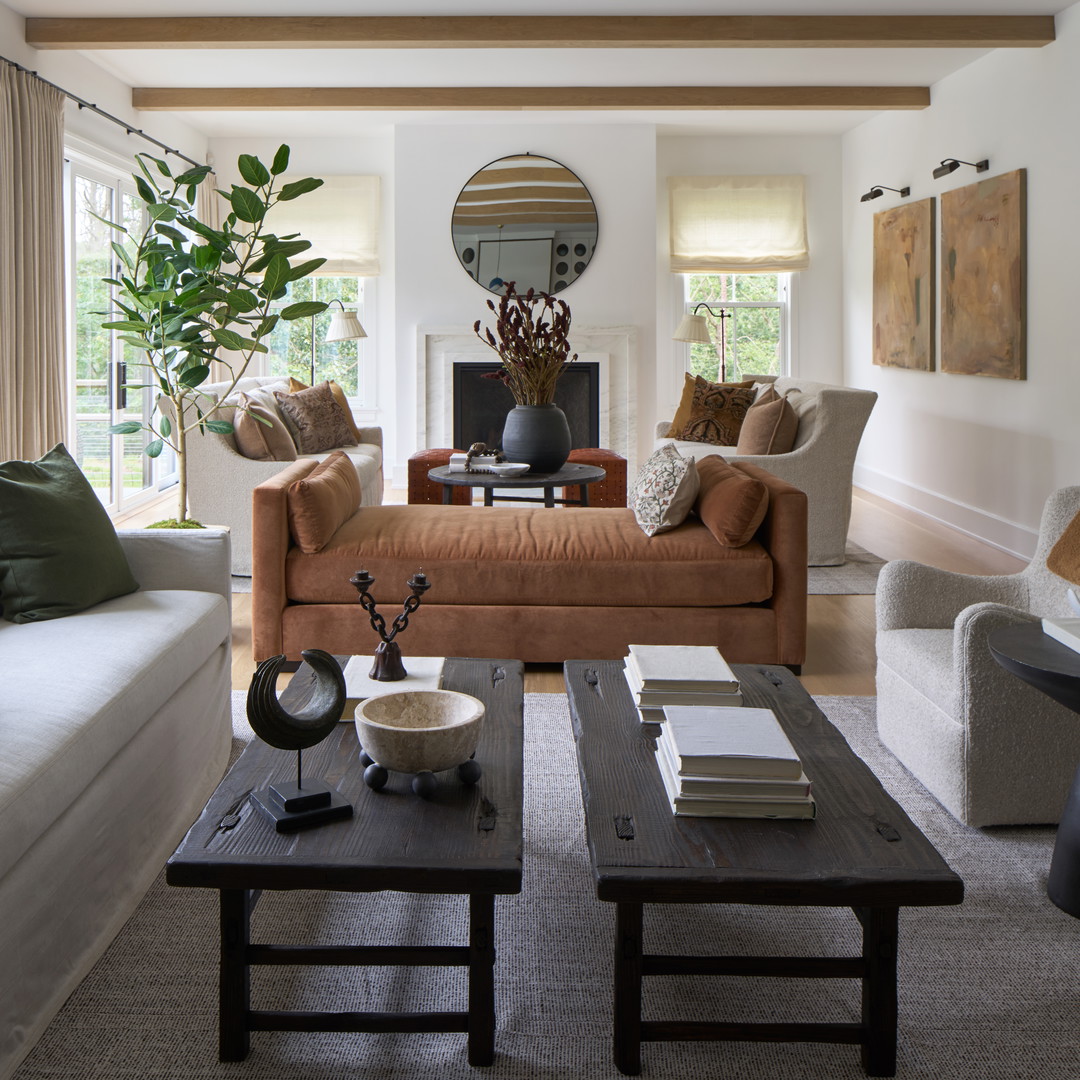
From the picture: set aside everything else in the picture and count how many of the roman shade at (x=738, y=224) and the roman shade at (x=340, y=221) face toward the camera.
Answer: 2

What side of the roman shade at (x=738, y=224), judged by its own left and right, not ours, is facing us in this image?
front

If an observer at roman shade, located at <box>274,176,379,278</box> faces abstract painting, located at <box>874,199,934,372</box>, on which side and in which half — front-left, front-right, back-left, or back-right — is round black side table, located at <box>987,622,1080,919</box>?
front-right

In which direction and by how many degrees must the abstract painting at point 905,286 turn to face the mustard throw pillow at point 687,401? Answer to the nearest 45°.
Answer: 0° — it already faces it

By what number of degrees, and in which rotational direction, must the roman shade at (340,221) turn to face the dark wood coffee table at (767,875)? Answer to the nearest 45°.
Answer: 0° — it already faces it

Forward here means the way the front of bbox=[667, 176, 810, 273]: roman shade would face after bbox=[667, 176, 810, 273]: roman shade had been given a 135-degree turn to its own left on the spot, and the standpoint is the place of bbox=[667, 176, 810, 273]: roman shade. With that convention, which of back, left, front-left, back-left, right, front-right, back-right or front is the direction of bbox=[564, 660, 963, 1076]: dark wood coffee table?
back-right

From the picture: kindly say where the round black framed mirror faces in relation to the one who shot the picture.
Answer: facing the viewer

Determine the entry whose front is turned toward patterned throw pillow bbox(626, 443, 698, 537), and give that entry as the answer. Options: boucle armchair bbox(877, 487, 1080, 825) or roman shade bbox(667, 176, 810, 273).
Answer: the roman shade

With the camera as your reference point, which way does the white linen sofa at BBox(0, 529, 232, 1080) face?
facing the viewer and to the right of the viewer

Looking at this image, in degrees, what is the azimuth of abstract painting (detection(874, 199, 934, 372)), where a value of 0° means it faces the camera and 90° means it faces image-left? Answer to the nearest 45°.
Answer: approximately 45°

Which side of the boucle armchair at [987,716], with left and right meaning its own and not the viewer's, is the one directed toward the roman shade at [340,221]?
right

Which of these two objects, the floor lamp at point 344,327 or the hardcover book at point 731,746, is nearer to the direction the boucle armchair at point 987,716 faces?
the hardcover book

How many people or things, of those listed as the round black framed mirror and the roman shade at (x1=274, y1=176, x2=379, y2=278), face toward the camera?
2
